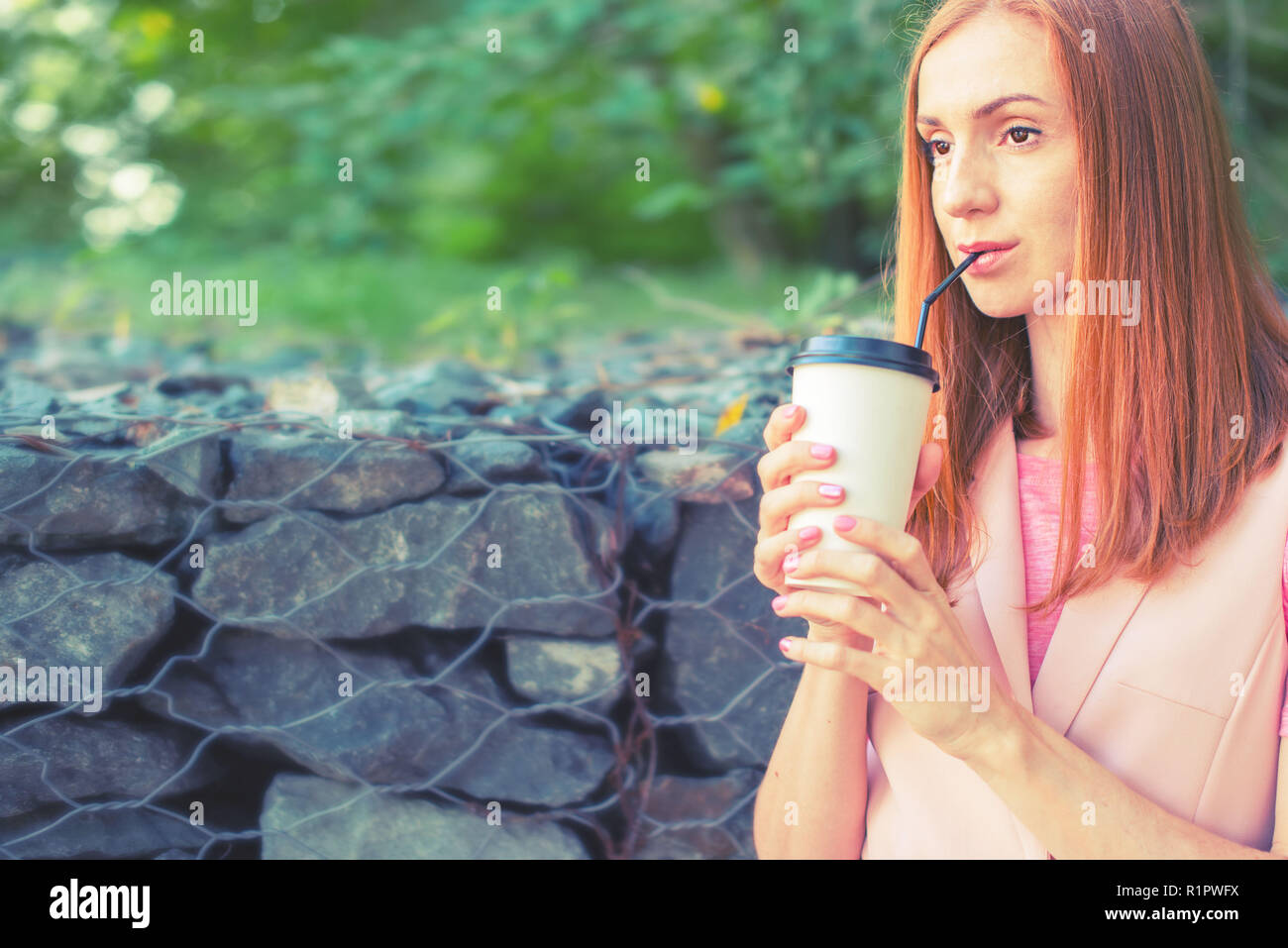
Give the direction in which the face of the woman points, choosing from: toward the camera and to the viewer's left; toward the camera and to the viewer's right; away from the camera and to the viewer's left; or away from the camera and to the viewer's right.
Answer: toward the camera and to the viewer's left

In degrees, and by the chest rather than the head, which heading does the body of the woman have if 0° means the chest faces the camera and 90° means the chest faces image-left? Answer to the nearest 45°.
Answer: approximately 45°
